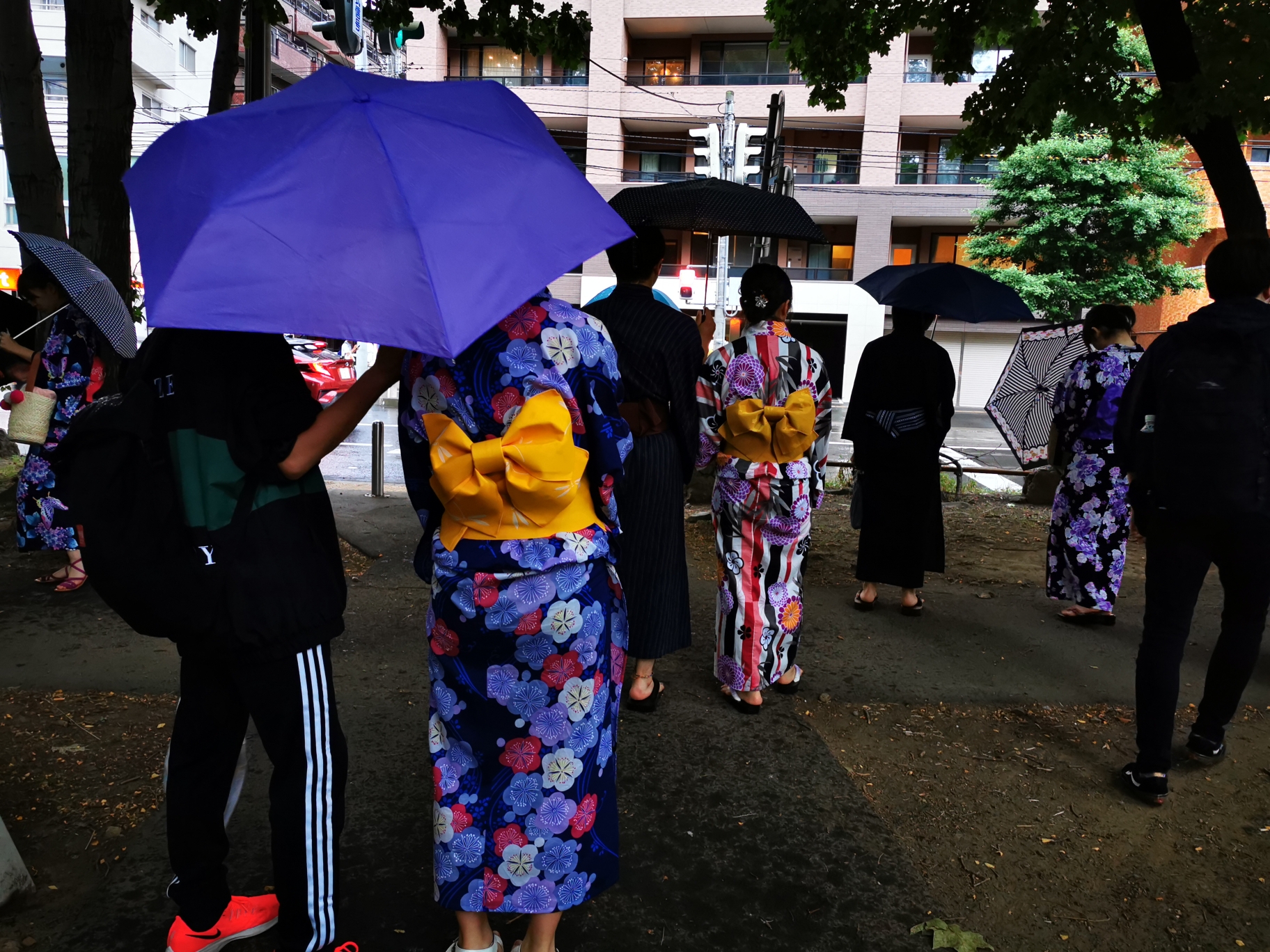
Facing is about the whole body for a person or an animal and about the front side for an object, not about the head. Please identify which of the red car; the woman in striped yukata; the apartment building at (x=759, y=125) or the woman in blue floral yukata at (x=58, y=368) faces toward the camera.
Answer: the apartment building

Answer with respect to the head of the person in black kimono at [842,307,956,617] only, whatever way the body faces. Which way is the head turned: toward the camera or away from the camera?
away from the camera

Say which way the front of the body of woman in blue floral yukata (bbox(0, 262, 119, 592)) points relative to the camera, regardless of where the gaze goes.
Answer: to the viewer's left

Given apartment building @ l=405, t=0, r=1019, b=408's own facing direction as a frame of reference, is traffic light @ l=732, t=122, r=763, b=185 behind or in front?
in front

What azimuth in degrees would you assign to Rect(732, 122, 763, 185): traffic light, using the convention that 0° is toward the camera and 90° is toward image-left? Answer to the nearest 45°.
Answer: approximately 270°

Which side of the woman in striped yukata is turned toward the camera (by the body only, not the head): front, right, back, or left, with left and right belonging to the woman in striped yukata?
back

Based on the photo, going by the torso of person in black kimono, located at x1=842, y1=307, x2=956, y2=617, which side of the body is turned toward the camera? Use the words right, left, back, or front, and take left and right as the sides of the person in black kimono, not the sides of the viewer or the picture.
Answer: back

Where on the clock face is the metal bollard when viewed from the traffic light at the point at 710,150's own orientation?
The metal bollard is roughly at 10 o'clock from the traffic light.

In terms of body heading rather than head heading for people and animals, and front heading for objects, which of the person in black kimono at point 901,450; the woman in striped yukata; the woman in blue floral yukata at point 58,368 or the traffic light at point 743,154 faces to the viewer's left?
the woman in blue floral yukata

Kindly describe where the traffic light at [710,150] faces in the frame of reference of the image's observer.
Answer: facing to the left of the viewer

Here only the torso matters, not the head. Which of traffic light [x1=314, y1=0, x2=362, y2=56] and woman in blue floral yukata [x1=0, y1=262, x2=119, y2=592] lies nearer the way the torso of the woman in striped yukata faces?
the traffic light

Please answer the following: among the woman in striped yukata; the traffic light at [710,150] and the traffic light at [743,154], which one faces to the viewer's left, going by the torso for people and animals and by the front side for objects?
the traffic light at [710,150]
